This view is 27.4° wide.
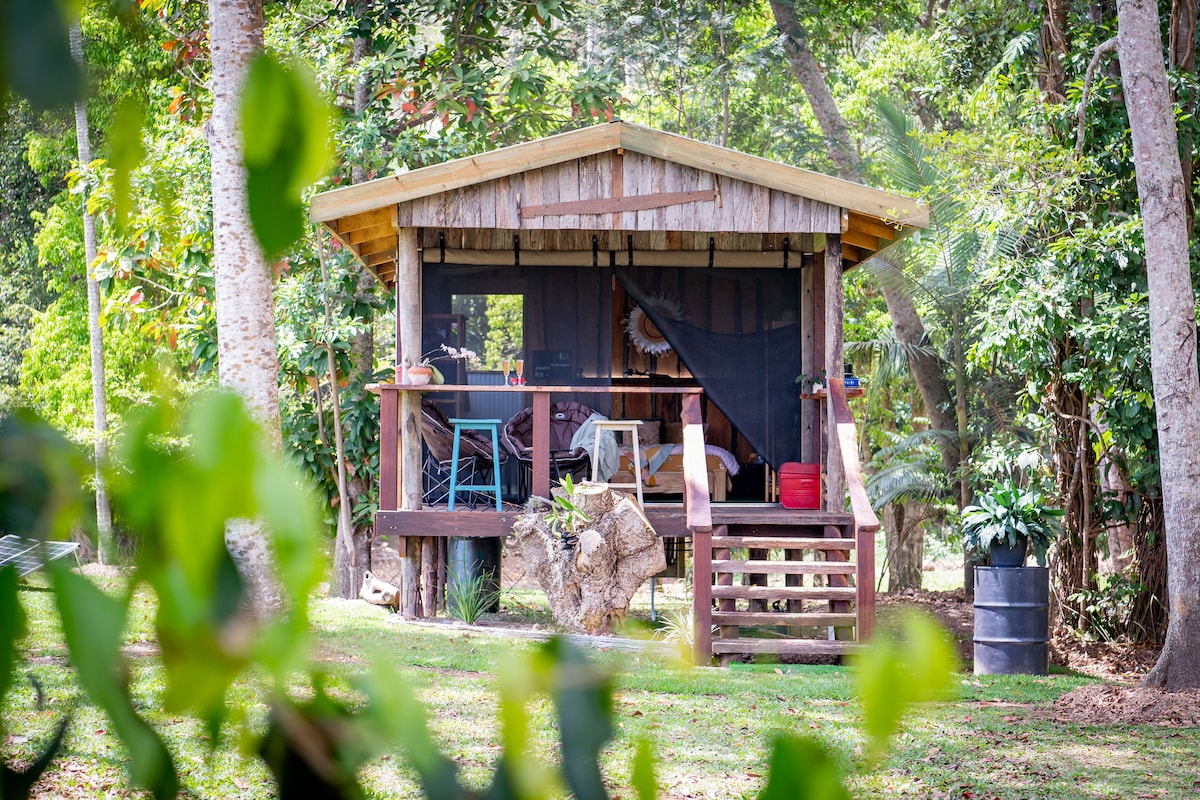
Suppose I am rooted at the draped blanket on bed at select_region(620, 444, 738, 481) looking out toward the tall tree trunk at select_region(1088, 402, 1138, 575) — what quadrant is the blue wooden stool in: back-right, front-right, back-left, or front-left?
back-right

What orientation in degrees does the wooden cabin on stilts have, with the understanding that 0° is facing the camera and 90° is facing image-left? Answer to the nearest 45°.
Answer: approximately 0°

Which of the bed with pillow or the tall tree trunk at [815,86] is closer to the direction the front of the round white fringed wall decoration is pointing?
the bed with pillow

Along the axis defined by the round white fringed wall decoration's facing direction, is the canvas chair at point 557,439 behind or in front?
in front

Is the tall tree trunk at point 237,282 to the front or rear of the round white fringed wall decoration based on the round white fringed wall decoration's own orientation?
to the front
